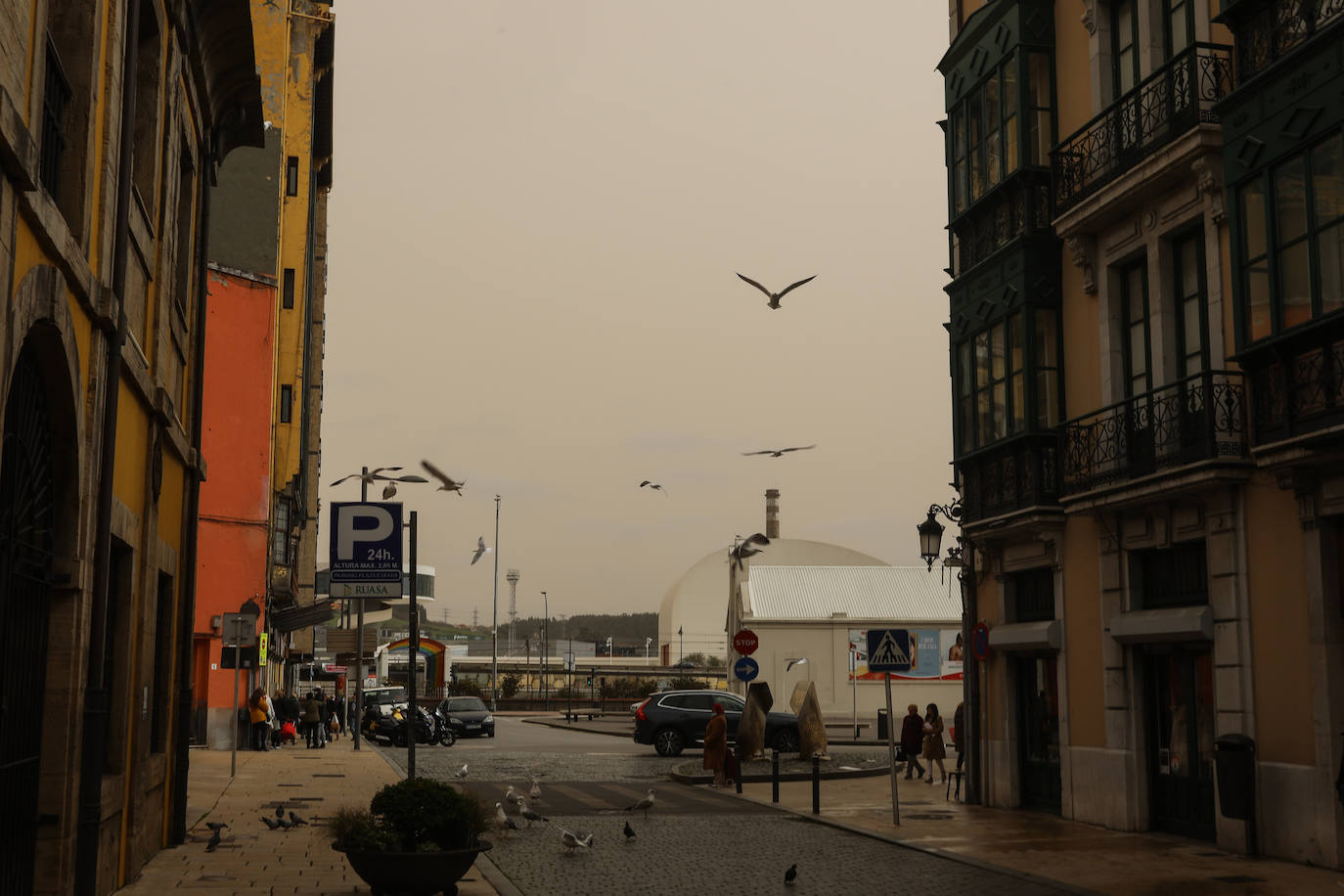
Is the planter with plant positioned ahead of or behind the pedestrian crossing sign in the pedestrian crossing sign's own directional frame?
ahead

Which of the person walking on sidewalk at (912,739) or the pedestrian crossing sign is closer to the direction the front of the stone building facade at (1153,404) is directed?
the pedestrian crossing sign

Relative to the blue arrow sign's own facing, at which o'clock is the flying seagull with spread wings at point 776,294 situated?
The flying seagull with spread wings is roughly at 12 o'clock from the blue arrow sign.
